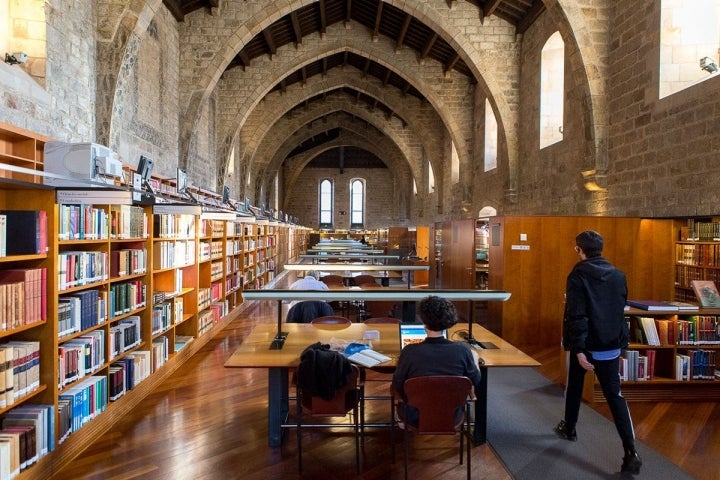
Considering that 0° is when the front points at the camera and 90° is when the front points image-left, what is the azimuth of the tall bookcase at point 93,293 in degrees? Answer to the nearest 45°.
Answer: approximately 315°

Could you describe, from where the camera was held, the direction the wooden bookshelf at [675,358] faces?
facing the viewer

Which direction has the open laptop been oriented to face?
toward the camera

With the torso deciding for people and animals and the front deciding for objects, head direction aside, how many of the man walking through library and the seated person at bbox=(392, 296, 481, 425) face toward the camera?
0

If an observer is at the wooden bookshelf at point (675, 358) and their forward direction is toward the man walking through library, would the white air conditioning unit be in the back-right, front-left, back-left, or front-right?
front-right

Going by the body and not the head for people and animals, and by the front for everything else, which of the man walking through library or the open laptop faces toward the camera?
the open laptop

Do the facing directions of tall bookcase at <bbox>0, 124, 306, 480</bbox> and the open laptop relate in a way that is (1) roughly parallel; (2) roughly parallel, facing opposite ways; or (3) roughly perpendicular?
roughly perpendicular

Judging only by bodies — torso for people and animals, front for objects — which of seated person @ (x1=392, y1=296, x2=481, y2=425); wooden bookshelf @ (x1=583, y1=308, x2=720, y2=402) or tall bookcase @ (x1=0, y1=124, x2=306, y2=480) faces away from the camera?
the seated person

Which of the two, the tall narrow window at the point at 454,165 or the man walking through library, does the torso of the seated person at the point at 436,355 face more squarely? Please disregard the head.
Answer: the tall narrow window

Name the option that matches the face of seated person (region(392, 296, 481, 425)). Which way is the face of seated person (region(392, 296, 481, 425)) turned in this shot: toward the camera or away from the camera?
away from the camera

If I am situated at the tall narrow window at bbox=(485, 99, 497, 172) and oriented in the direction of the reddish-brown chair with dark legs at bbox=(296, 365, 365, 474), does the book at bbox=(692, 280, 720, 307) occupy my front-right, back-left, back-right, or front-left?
front-left

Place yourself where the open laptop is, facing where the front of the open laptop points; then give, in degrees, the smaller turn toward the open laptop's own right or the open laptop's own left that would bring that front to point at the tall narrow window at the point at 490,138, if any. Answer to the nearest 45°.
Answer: approximately 180°

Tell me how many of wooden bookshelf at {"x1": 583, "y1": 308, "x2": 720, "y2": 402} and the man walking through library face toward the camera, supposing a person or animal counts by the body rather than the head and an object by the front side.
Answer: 1

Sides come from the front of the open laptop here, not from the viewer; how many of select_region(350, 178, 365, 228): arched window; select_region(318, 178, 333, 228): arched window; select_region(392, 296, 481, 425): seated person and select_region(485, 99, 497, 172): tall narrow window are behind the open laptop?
3

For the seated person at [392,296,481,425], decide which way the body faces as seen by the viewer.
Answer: away from the camera

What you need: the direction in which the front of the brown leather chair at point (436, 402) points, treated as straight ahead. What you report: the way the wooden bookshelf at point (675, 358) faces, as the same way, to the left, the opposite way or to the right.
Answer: the opposite way

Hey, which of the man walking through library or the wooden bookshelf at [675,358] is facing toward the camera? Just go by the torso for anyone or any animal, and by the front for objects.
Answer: the wooden bookshelf

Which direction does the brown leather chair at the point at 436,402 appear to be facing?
away from the camera

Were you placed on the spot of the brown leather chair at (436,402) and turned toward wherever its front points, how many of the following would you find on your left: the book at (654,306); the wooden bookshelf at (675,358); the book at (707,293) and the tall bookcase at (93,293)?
1

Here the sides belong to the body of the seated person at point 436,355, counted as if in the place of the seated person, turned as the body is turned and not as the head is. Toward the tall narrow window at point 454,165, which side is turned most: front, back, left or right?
front
